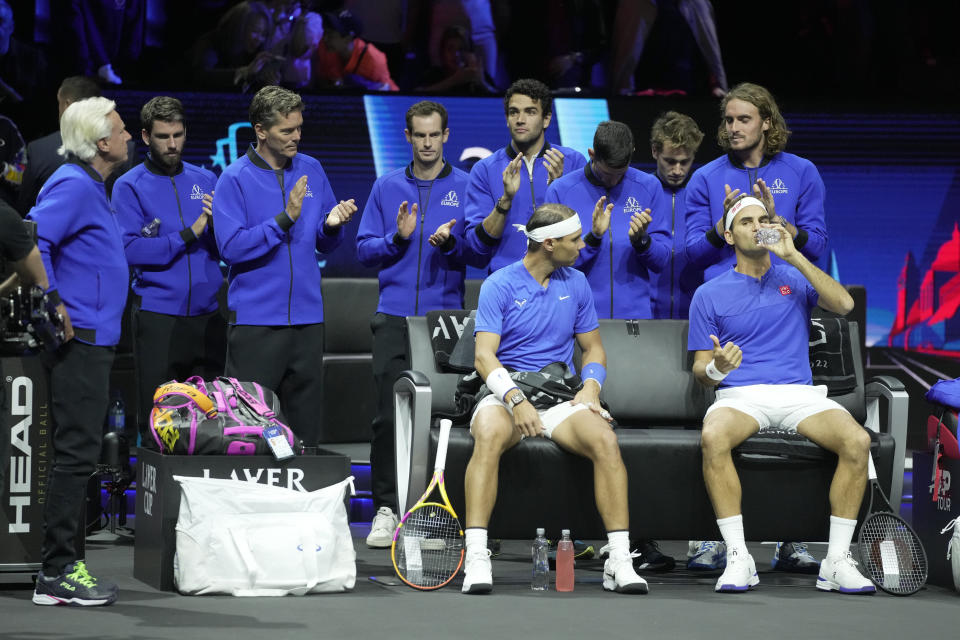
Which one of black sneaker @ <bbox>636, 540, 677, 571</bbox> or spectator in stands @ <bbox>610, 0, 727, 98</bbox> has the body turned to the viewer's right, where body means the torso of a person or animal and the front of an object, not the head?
the black sneaker

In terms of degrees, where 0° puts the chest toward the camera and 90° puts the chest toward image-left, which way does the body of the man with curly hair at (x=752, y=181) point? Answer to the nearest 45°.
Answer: approximately 0°

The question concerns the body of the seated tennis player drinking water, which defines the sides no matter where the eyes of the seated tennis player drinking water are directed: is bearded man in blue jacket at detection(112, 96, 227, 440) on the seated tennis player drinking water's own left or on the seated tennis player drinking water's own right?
on the seated tennis player drinking water's own right

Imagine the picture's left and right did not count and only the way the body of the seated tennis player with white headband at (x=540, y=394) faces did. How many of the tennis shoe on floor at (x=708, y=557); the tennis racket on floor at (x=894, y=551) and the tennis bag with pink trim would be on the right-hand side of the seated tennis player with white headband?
1

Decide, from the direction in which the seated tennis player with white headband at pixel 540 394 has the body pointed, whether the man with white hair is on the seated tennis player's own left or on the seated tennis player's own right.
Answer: on the seated tennis player's own right

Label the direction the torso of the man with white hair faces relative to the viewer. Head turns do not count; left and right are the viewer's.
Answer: facing to the right of the viewer

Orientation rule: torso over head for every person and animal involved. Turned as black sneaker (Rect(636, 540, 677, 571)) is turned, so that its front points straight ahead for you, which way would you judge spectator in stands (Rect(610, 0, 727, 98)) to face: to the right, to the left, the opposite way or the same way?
to the right

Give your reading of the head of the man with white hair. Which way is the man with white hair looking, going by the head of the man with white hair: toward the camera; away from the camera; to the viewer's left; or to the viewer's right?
to the viewer's right
